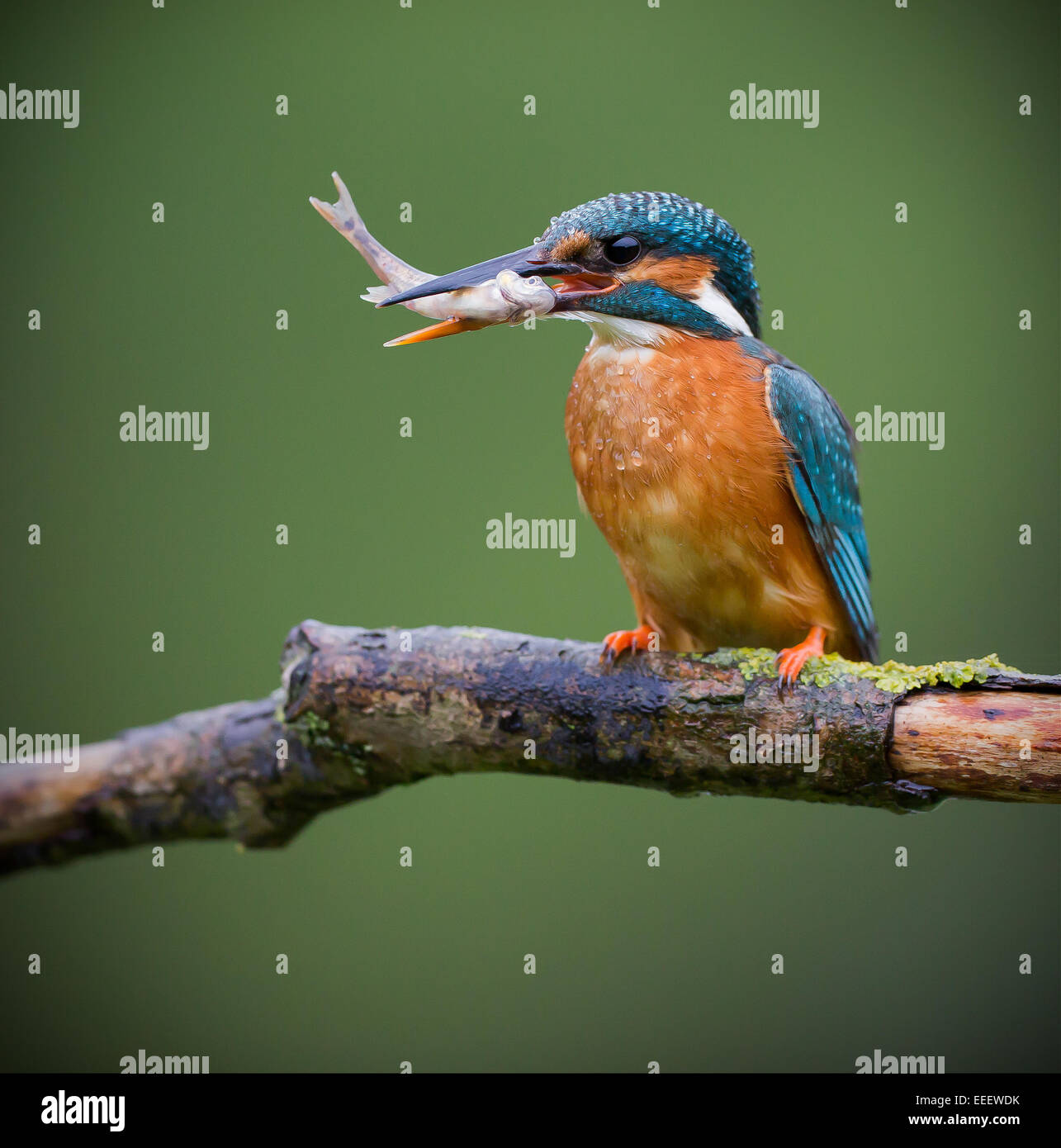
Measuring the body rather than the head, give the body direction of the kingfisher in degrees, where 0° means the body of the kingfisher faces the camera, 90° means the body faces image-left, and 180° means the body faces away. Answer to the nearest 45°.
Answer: approximately 45°
